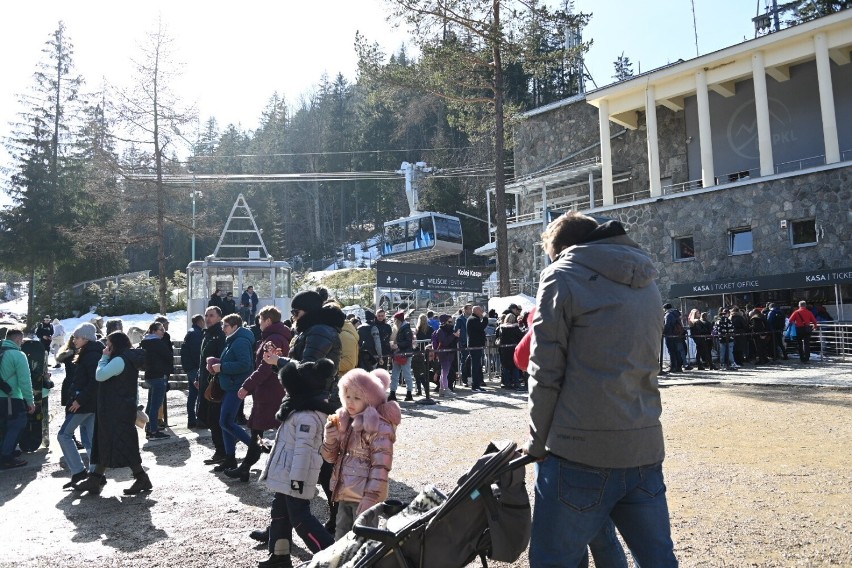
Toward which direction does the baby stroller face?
to the viewer's left

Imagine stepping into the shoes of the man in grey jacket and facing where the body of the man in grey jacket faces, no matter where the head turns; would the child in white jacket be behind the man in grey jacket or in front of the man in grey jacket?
in front

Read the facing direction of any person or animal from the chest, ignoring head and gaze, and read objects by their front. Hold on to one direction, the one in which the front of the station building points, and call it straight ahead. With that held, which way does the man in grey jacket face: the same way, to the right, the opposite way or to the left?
to the right

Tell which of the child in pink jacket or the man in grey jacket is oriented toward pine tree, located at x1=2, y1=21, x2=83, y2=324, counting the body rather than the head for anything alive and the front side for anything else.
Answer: the man in grey jacket

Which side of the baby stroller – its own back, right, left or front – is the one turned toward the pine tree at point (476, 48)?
right

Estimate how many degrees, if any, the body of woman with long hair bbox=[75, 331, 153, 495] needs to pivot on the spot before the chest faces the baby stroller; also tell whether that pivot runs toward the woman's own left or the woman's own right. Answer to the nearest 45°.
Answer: approximately 90° to the woman's own left

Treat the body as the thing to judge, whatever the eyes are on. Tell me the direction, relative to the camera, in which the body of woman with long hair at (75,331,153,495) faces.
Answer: to the viewer's left

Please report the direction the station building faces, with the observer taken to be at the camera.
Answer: facing the viewer and to the left of the viewer

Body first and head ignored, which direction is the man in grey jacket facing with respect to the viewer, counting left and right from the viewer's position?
facing away from the viewer and to the left of the viewer

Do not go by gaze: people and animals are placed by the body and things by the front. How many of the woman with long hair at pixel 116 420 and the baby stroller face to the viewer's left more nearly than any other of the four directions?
2

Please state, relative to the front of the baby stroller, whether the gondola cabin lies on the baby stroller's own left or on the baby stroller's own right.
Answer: on the baby stroller's own right

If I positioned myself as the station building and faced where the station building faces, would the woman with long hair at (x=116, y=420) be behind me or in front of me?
in front

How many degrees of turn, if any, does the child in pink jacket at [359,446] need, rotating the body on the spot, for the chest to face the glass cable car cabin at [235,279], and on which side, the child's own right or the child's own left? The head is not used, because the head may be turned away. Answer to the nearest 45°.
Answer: approximately 135° to the child's own right
